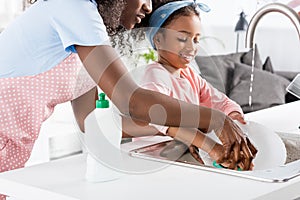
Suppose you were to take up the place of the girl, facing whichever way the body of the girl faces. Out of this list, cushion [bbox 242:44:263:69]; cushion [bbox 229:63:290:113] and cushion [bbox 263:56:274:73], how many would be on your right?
0

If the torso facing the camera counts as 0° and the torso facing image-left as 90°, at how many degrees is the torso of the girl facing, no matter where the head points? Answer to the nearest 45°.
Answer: approximately 315°

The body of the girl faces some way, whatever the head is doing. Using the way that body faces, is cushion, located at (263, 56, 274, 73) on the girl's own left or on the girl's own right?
on the girl's own left

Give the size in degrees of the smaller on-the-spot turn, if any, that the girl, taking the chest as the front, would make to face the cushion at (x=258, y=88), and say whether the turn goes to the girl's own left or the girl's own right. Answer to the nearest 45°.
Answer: approximately 135° to the girl's own left

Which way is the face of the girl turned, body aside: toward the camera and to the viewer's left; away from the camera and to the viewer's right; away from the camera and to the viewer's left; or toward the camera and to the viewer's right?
toward the camera and to the viewer's right

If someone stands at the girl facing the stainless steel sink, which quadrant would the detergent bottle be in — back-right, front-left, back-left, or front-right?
front-right

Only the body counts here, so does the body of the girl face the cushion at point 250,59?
no
